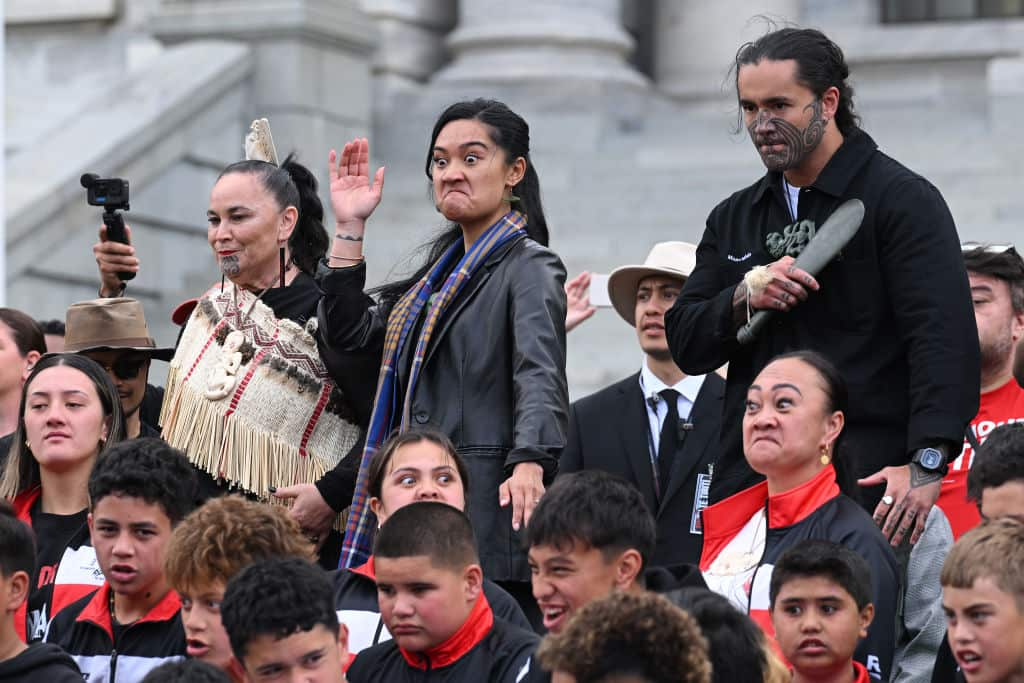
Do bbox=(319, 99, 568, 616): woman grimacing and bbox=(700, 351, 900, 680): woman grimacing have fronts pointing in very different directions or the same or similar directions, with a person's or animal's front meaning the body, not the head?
same or similar directions

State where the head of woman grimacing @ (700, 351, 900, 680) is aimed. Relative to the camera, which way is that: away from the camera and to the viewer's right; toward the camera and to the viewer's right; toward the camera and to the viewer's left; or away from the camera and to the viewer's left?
toward the camera and to the viewer's left

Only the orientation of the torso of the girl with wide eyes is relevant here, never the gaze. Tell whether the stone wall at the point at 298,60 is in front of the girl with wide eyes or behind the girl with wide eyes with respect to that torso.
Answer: behind

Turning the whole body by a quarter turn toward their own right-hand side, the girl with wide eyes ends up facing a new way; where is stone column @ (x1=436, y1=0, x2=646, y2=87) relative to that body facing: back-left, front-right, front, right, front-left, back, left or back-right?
right

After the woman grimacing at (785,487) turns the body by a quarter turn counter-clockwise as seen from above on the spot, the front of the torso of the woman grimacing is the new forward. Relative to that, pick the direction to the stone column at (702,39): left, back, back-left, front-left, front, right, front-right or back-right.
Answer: back-left

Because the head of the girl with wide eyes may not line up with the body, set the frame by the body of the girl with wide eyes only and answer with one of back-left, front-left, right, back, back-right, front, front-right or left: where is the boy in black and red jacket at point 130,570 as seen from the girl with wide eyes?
right

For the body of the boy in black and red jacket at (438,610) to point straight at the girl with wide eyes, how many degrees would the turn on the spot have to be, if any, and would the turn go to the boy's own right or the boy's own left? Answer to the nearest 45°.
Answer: approximately 135° to the boy's own right

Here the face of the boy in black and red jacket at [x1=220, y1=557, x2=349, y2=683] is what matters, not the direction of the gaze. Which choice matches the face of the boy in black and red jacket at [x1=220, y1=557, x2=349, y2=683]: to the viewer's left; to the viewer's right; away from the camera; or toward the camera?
toward the camera

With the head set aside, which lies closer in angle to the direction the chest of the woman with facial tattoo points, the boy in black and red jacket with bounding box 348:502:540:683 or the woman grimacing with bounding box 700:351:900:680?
the boy in black and red jacket

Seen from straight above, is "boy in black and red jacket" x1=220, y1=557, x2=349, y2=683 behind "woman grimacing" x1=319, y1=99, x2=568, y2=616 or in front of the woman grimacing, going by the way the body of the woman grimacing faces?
in front

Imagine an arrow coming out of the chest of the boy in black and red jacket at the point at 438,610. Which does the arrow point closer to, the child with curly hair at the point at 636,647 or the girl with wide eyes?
the child with curly hair

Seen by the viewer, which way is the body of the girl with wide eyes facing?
toward the camera

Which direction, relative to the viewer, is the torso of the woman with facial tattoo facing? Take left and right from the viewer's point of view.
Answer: facing the viewer and to the left of the viewer
